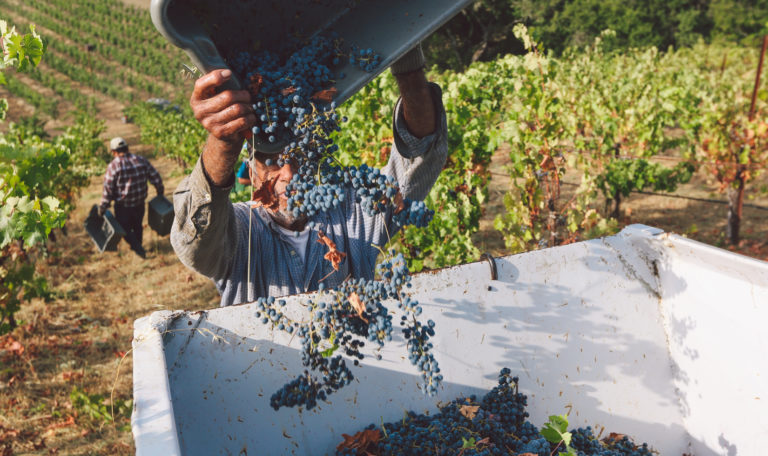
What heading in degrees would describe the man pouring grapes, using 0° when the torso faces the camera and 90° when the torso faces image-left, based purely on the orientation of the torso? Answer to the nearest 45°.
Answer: approximately 0°

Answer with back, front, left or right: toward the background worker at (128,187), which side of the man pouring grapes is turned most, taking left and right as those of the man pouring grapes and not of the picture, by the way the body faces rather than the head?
back
